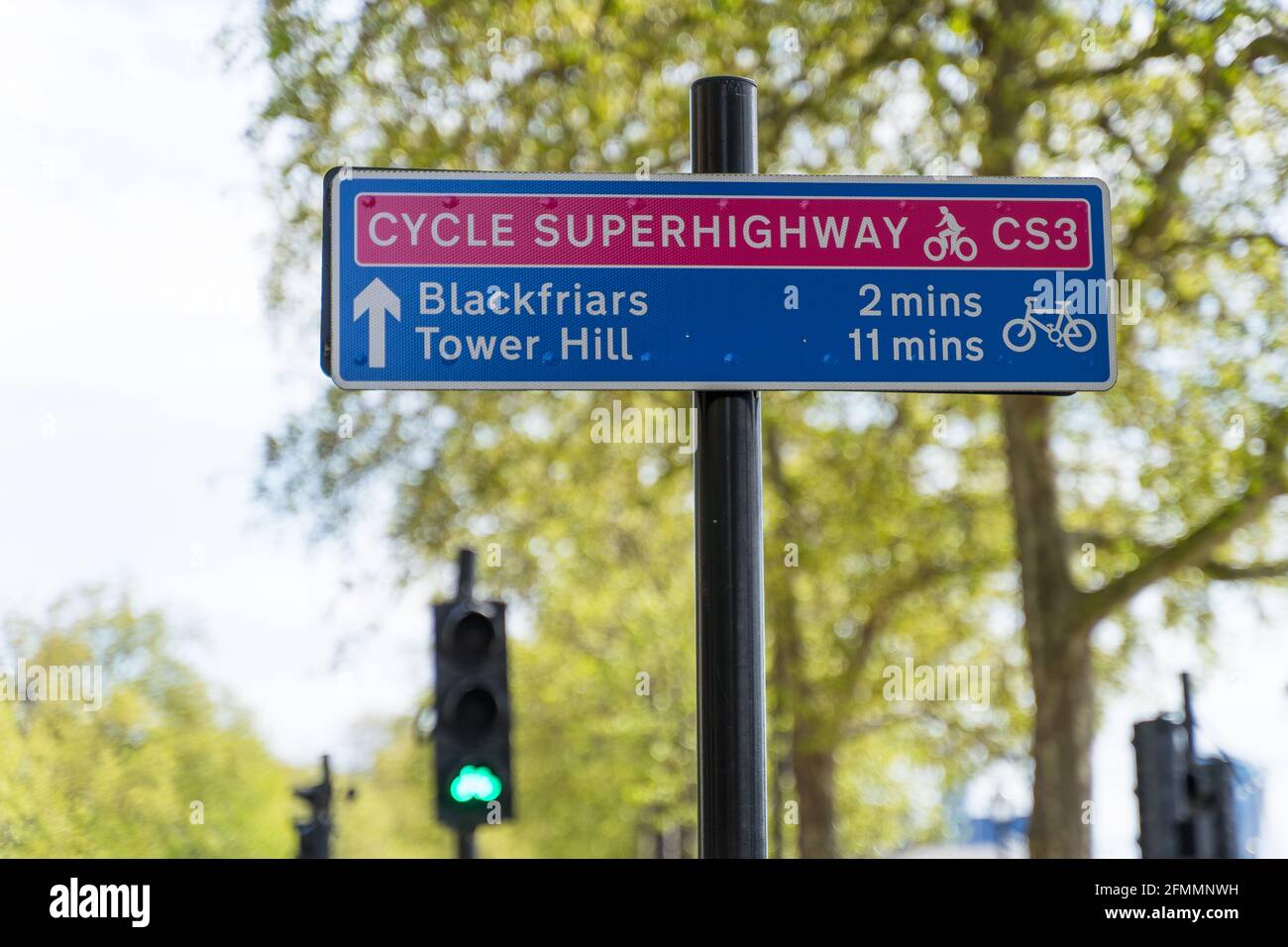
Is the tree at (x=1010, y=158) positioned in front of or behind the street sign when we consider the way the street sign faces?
behind

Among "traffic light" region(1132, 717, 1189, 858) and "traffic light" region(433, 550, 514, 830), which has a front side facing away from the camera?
"traffic light" region(1132, 717, 1189, 858)

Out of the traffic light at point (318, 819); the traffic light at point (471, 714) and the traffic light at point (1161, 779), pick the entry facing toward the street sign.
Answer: the traffic light at point (471, 714)

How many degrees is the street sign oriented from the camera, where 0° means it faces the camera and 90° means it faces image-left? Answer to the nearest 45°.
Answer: approximately 0°

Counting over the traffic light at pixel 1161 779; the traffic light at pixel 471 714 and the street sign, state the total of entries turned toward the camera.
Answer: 2

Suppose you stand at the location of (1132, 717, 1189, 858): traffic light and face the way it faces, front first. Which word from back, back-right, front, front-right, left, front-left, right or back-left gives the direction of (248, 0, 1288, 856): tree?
front

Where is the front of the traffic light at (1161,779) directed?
away from the camera

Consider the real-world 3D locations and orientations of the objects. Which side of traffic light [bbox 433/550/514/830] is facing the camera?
front

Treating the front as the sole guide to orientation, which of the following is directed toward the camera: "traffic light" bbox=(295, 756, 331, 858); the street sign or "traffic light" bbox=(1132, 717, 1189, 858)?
the street sign

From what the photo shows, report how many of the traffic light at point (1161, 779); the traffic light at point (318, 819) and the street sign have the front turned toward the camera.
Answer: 1
